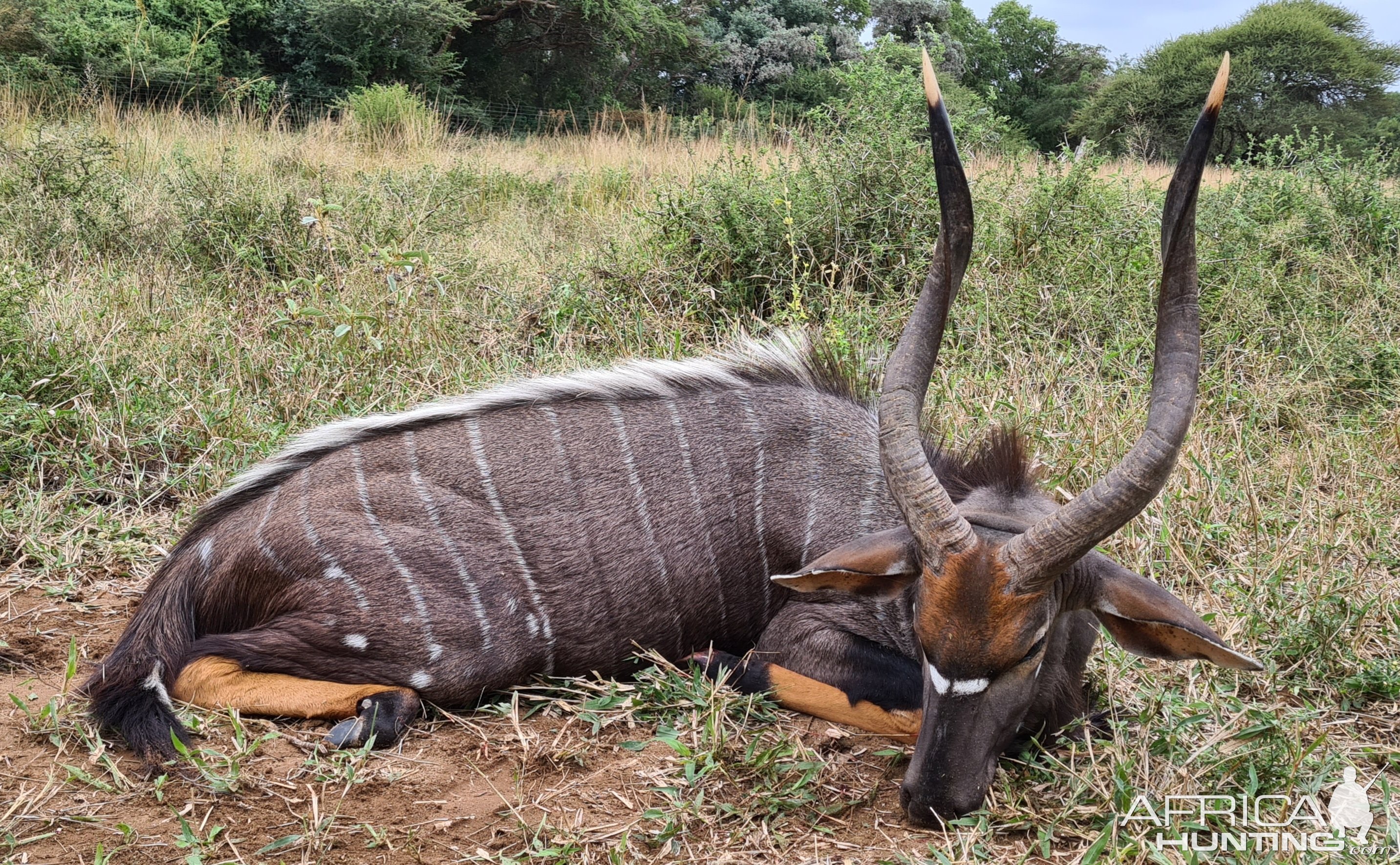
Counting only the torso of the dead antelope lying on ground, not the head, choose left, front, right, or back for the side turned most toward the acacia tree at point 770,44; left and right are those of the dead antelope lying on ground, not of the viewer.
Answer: left

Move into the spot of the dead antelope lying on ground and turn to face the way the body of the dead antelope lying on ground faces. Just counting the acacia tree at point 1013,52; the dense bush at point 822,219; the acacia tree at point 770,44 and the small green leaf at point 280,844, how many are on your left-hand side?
3

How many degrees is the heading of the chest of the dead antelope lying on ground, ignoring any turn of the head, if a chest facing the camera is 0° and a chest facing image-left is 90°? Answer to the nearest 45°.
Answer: approximately 270°

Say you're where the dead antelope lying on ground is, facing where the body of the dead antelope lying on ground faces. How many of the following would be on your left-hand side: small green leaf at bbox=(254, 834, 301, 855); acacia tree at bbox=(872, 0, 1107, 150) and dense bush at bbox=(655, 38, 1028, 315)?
2

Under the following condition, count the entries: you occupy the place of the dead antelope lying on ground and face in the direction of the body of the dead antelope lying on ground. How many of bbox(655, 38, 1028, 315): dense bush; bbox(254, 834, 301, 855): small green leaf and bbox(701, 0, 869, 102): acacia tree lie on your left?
2

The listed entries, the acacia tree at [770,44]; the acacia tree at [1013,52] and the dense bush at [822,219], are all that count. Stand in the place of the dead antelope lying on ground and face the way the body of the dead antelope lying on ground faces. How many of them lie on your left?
3

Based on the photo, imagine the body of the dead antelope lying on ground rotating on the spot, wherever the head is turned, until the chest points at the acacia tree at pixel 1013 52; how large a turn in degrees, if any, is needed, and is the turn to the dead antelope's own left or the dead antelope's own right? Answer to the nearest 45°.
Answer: approximately 90° to the dead antelope's own left

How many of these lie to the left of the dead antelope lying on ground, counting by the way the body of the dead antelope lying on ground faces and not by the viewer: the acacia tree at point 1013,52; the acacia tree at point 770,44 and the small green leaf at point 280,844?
2

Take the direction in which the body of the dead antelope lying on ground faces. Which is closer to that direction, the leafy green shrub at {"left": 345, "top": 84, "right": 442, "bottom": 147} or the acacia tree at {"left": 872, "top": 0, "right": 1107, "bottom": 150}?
the acacia tree

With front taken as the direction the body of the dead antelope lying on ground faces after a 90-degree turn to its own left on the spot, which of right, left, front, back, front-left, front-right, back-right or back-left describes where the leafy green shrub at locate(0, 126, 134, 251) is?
front-left

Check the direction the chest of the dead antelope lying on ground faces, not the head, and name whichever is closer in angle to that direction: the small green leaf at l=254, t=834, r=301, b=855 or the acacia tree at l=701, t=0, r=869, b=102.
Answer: the acacia tree

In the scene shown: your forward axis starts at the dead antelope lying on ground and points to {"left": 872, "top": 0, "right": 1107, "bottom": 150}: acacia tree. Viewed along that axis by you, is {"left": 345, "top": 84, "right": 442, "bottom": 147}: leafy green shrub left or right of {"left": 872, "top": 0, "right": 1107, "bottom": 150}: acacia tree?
left

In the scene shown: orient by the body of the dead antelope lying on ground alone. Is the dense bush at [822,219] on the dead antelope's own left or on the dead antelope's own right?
on the dead antelope's own left
